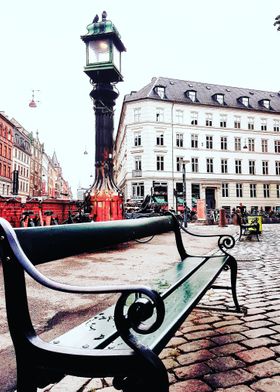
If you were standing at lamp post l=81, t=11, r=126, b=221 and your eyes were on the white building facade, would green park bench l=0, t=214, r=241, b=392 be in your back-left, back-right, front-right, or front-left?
back-right

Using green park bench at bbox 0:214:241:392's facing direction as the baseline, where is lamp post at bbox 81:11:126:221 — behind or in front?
behind

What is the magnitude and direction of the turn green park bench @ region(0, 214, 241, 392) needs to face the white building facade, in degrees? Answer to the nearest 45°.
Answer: approximately 135° to its left

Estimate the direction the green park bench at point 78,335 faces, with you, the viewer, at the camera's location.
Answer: facing the viewer and to the right of the viewer

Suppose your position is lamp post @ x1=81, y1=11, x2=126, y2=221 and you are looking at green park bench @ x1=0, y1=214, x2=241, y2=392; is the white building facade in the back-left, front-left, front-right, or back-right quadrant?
back-left
